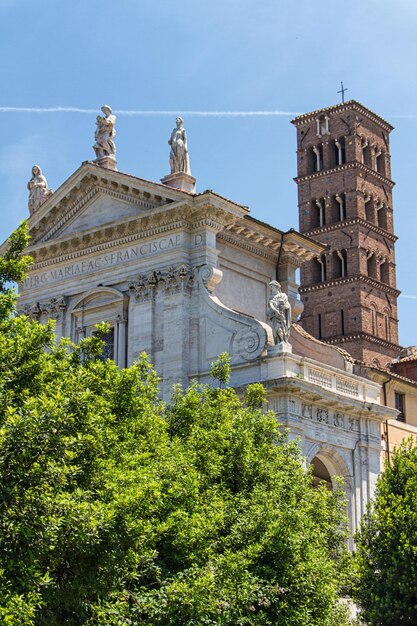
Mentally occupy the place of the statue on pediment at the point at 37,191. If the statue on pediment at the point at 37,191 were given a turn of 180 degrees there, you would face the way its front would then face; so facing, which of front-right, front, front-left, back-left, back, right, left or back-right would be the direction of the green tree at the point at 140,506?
back-right

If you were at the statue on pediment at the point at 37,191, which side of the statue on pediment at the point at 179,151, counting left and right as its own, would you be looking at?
right

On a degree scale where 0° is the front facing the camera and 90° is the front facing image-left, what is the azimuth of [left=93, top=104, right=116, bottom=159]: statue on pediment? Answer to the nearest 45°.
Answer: approximately 45°

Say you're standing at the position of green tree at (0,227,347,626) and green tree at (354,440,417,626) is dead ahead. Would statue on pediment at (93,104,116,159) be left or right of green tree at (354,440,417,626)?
left

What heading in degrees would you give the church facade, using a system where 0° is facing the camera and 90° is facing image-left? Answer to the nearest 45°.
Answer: approximately 45°

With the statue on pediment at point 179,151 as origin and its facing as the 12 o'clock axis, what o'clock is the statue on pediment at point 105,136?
the statue on pediment at point 105,136 is roughly at 3 o'clock from the statue on pediment at point 179,151.

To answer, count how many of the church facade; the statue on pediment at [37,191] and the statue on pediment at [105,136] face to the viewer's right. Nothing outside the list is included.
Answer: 0

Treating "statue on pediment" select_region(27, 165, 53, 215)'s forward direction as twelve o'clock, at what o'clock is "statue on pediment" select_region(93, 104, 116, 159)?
"statue on pediment" select_region(93, 104, 116, 159) is roughly at 9 o'clock from "statue on pediment" select_region(27, 165, 53, 215).

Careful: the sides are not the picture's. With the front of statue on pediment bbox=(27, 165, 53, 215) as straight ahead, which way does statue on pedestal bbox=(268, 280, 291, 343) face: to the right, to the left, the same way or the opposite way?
the same way

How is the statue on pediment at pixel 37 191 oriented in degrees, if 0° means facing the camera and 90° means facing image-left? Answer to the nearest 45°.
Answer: approximately 45°

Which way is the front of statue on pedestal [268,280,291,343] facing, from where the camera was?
facing the viewer and to the left of the viewer

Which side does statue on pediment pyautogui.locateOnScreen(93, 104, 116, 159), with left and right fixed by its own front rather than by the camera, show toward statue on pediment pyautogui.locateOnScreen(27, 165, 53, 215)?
right

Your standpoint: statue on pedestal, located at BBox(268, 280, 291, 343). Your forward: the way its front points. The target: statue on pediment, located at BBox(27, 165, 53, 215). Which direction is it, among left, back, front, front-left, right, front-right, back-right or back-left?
right
